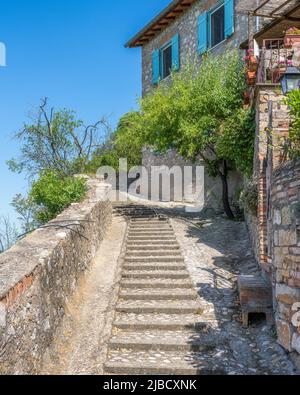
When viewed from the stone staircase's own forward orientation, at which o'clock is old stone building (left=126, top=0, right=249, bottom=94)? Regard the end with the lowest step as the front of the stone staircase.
The old stone building is roughly at 6 o'clock from the stone staircase.

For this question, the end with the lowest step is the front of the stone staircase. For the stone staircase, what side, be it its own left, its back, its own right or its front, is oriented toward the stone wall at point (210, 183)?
back

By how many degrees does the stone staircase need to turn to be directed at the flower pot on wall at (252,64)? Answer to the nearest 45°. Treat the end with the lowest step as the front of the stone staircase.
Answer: approximately 135° to its left

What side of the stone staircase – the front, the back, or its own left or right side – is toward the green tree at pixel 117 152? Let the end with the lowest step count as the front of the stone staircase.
back

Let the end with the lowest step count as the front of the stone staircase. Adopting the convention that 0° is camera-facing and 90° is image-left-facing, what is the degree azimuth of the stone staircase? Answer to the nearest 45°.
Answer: approximately 0°

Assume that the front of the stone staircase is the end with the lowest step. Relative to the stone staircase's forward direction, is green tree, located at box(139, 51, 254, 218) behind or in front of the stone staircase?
behind

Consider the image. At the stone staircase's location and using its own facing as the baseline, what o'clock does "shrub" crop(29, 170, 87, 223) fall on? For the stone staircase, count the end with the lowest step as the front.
The shrub is roughly at 5 o'clock from the stone staircase.
